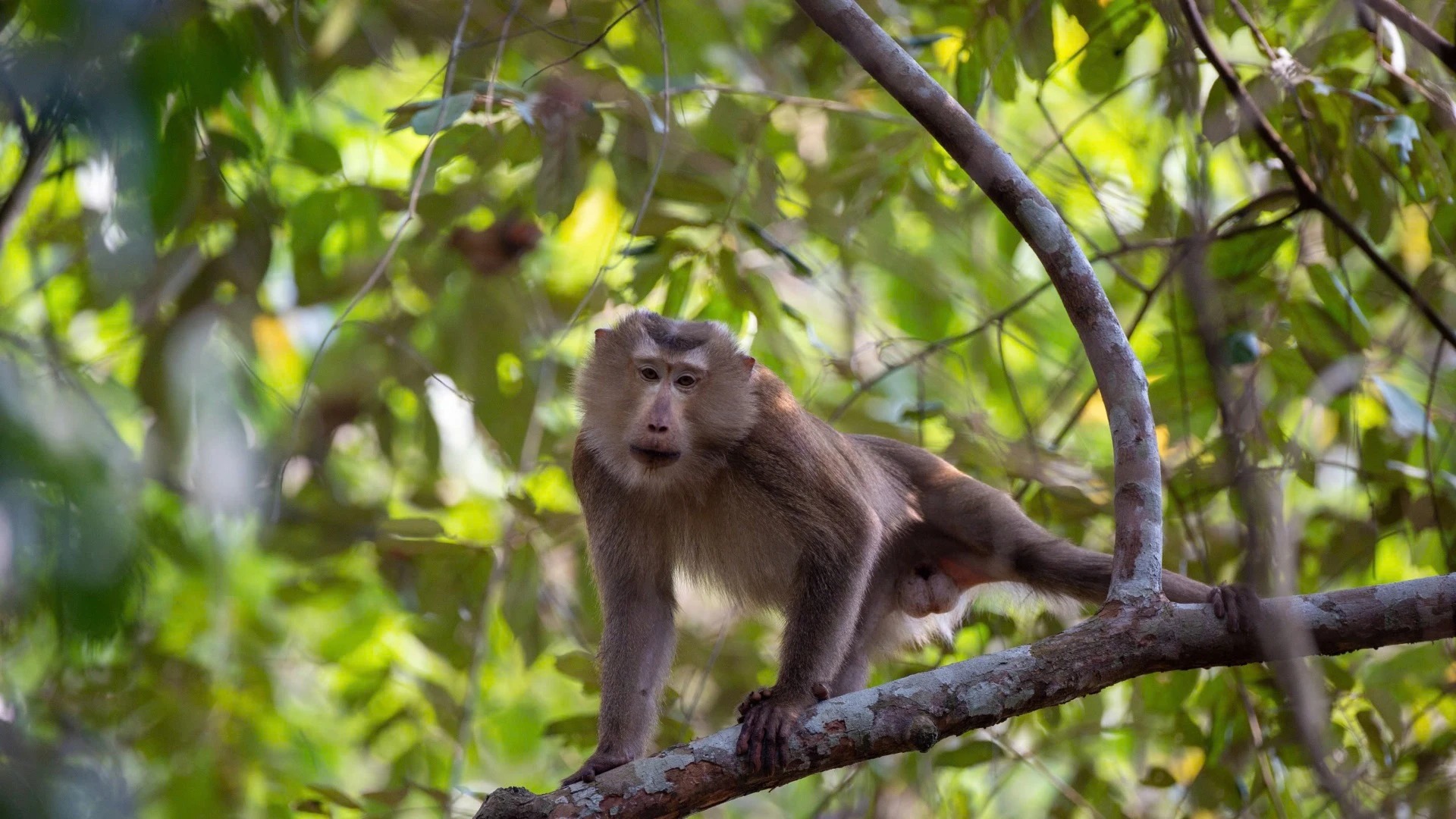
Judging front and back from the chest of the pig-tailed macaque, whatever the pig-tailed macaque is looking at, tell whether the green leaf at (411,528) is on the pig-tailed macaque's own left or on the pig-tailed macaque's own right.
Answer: on the pig-tailed macaque's own right

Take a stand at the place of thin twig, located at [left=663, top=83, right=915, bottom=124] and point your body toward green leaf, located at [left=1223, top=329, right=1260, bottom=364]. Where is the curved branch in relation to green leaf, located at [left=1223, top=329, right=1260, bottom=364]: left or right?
right

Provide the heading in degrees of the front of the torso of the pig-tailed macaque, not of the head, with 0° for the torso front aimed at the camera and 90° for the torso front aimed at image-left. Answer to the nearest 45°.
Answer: approximately 45°
